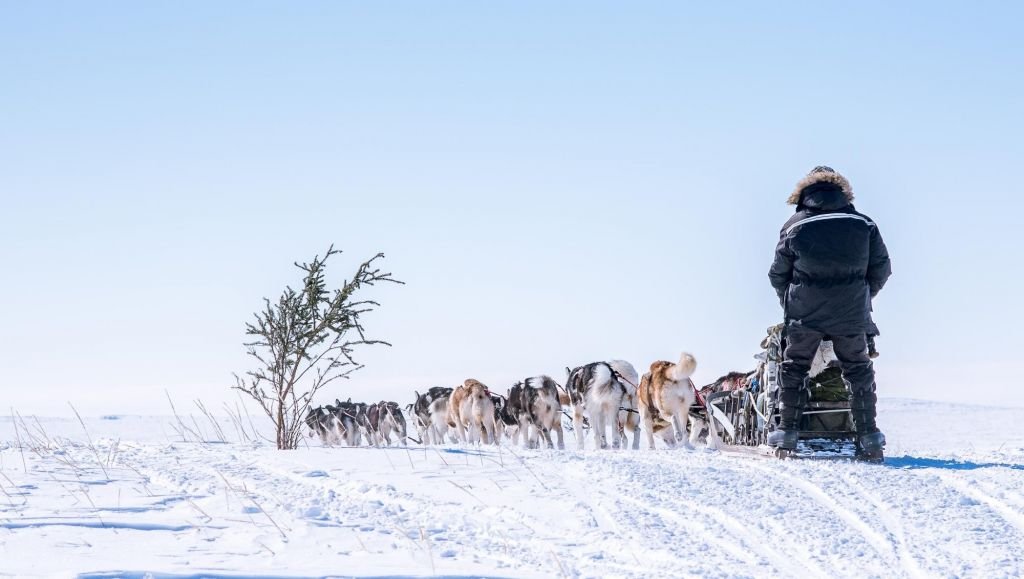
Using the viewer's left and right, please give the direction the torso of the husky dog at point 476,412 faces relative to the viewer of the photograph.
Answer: facing away from the viewer and to the left of the viewer

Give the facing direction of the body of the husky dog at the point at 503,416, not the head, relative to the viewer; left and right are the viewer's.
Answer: facing away from the viewer and to the left of the viewer

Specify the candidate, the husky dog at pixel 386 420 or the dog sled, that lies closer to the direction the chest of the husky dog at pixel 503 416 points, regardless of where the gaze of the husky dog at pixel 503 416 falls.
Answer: the husky dog

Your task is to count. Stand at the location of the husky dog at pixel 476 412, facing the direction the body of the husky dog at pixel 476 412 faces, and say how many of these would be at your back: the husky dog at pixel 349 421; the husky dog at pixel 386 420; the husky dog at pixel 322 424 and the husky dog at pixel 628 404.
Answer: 1

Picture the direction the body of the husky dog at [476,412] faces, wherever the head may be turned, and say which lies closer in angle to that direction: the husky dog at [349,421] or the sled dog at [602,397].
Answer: the husky dog

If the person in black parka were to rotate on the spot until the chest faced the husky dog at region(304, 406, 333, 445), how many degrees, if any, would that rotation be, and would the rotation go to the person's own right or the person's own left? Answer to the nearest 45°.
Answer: approximately 45° to the person's own left

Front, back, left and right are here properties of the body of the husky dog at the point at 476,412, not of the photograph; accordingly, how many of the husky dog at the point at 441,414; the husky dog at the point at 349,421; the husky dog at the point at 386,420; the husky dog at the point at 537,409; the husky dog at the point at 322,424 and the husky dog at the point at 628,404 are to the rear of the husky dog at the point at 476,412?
2

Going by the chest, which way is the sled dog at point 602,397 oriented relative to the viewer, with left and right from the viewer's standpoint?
facing away from the viewer and to the left of the viewer

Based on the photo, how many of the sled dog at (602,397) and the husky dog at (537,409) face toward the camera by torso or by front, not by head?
0

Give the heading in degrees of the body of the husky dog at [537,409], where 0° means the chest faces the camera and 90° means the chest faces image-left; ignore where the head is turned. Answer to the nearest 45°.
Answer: approximately 135°

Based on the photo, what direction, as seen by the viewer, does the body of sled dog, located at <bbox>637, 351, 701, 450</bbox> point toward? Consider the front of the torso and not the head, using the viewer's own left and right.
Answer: facing away from the viewer and to the left of the viewer

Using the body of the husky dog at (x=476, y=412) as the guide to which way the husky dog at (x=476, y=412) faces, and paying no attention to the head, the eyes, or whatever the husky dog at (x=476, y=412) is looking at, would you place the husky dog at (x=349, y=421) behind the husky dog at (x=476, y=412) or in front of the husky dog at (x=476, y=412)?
in front

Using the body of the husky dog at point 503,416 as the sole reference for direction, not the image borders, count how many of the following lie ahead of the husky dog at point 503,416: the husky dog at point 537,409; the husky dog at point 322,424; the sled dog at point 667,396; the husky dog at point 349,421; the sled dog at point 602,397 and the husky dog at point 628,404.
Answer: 2

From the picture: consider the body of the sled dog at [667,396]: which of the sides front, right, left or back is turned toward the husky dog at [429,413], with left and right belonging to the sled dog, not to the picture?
front

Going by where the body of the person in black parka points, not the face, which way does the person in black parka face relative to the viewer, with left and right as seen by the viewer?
facing away from the viewer

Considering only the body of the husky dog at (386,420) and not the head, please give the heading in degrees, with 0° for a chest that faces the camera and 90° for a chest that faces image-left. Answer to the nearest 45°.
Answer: approximately 135°
